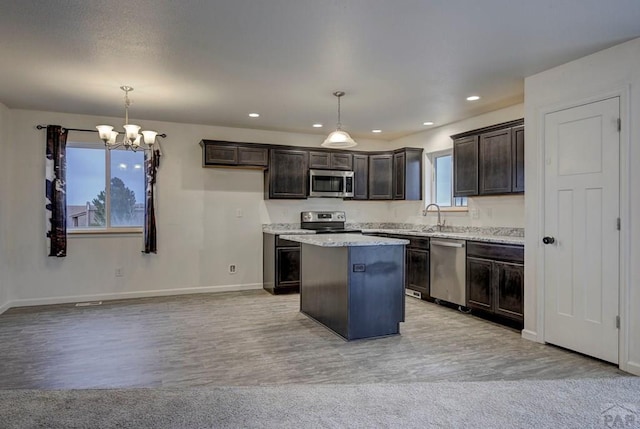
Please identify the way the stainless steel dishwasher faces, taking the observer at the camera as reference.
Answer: facing the viewer and to the left of the viewer

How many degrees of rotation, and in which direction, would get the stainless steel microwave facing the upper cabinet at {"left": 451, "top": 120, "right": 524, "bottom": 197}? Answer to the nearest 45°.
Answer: approximately 45° to its left

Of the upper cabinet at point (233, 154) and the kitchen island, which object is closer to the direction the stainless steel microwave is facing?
the kitchen island

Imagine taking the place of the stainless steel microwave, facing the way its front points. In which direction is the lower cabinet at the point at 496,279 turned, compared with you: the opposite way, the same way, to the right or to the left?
to the right

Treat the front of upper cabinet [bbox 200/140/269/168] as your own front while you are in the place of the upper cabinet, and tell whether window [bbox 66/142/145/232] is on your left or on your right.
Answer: on your right

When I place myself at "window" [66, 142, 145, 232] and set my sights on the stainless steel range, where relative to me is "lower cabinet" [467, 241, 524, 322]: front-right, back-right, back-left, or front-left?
front-right

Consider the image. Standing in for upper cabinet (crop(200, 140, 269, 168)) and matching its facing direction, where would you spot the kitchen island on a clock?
The kitchen island is roughly at 11 o'clock from the upper cabinet.

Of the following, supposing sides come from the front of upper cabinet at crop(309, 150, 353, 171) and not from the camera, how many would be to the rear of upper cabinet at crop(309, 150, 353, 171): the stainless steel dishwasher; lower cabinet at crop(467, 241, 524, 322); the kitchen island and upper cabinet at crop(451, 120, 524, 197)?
0

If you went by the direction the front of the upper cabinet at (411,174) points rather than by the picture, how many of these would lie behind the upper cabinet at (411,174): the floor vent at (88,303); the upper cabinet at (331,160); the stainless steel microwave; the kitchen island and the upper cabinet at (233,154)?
0

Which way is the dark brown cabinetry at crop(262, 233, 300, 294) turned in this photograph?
toward the camera

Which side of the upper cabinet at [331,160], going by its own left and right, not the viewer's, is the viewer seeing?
front

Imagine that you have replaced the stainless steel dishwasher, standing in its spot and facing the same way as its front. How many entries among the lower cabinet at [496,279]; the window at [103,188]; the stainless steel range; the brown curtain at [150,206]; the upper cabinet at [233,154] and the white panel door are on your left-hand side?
2

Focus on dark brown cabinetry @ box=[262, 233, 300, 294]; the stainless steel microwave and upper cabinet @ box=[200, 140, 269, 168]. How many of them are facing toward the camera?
3

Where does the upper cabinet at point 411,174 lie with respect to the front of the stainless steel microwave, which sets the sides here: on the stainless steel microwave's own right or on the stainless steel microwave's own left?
on the stainless steel microwave's own left
